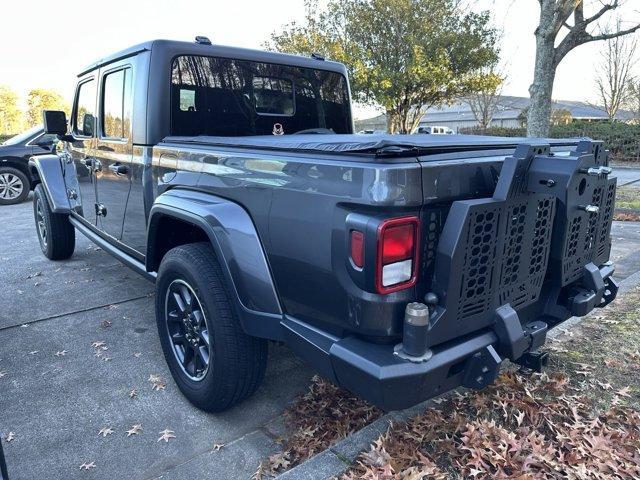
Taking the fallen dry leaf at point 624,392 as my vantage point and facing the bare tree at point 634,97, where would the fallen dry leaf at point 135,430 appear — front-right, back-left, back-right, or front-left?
back-left

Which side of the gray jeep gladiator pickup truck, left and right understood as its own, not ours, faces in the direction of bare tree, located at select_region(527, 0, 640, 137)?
right

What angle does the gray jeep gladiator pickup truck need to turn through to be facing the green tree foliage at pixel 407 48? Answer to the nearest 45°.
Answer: approximately 45° to its right

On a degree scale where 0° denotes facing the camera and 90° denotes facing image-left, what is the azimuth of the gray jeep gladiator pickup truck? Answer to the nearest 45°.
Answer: approximately 135°

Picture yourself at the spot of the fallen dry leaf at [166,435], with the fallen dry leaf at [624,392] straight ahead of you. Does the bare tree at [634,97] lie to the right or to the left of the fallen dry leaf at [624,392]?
left

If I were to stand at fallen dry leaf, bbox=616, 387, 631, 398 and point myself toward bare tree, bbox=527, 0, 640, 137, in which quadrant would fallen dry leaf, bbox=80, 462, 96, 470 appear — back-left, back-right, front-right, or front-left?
back-left

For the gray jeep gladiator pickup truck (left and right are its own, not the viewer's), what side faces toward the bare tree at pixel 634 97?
right

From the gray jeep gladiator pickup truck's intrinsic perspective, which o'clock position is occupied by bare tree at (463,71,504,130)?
The bare tree is roughly at 2 o'clock from the gray jeep gladiator pickup truck.
